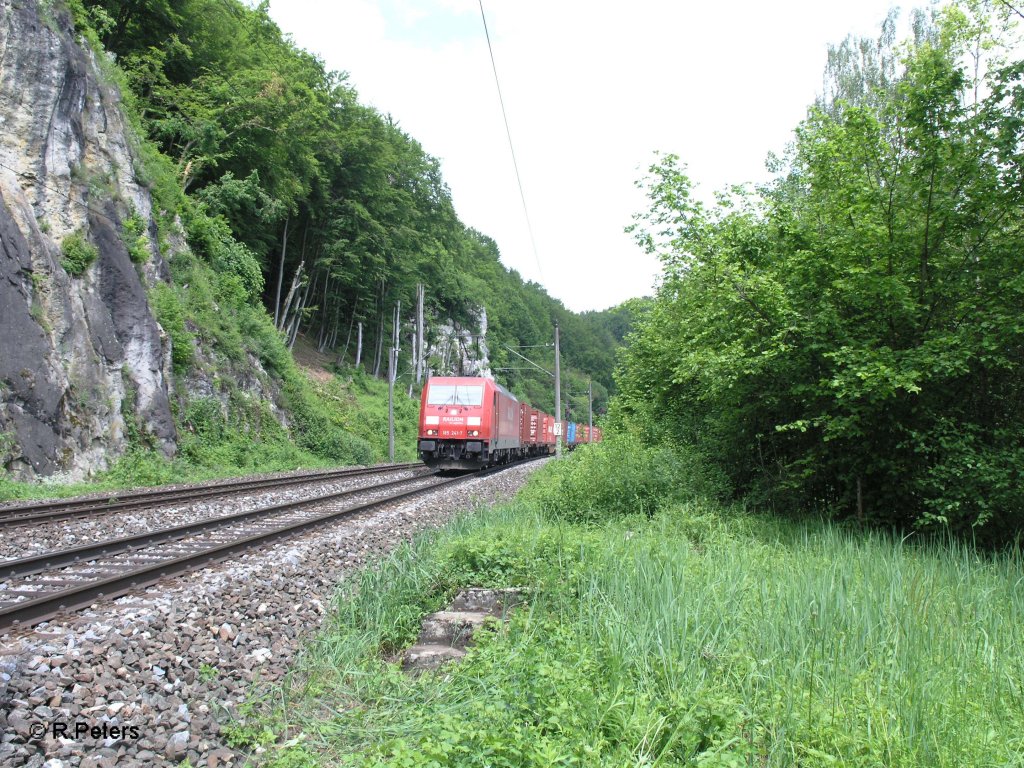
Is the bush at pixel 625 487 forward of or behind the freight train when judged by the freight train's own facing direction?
forward

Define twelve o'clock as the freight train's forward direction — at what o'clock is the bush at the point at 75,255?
The bush is roughly at 2 o'clock from the freight train.

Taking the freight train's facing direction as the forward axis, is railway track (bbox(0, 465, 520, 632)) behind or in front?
in front

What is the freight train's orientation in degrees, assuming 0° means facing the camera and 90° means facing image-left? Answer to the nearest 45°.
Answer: approximately 0°
